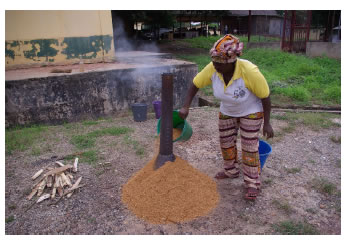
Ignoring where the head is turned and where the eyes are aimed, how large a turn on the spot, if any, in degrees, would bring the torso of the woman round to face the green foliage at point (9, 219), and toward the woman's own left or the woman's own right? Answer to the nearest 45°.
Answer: approximately 45° to the woman's own right

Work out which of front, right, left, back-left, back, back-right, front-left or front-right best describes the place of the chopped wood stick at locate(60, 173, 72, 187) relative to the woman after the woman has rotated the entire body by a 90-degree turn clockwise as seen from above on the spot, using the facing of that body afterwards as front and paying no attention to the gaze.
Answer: front-left

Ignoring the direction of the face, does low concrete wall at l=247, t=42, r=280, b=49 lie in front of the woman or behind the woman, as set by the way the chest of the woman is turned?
behind

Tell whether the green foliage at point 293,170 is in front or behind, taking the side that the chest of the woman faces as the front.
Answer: behind

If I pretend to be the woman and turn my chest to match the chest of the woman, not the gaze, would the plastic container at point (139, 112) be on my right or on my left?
on my right

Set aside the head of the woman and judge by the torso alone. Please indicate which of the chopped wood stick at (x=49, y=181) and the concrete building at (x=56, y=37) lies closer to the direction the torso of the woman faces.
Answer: the chopped wood stick

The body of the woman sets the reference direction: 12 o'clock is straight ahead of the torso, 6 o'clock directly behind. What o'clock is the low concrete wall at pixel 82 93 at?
The low concrete wall is roughly at 3 o'clock from the woman.

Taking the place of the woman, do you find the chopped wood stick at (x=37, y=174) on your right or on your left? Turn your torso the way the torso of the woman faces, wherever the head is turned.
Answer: on your right

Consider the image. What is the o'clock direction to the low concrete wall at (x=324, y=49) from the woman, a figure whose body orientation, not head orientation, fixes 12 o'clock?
The low concrete wall is roughly at 5 o'clock from the woman.

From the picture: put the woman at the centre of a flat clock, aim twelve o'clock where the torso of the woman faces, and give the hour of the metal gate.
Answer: The metal gate is roughly at 5 o'clock from the woman.

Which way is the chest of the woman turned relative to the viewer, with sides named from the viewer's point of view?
facing the viewer and to the left of the viewer

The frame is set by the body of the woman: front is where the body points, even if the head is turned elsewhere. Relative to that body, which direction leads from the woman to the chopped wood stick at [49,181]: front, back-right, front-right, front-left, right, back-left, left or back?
front-right

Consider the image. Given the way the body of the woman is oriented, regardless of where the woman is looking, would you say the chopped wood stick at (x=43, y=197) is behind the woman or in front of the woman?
in front
